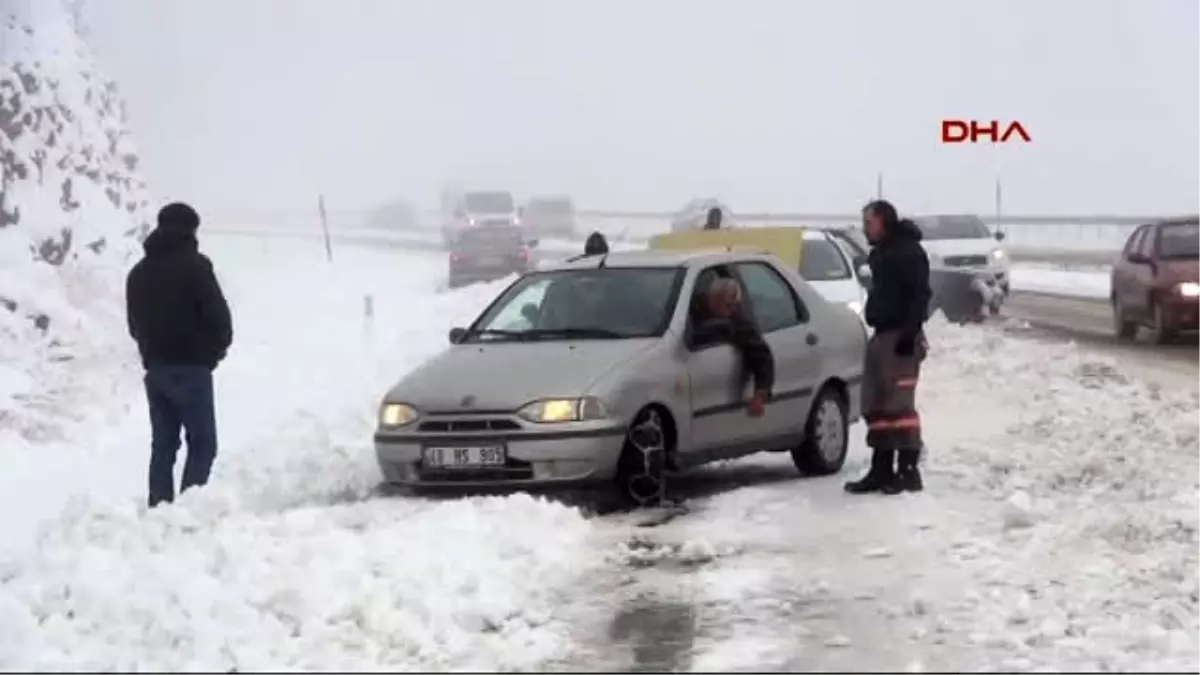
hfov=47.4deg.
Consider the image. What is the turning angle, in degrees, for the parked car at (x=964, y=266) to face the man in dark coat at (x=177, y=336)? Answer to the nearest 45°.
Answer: approximately 45° to its right

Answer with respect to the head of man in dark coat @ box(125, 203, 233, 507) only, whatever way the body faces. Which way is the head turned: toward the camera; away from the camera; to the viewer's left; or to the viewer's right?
away from the camera

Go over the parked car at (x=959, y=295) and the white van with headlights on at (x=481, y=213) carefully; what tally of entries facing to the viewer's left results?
0

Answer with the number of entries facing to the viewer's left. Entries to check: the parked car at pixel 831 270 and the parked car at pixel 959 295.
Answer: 0

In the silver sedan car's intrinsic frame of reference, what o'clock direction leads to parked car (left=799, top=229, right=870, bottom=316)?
The parked car is roughly at 5 o'clock from the silver sedan car.

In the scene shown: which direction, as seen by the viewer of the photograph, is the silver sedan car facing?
facing the viewer and to the left of the viewer

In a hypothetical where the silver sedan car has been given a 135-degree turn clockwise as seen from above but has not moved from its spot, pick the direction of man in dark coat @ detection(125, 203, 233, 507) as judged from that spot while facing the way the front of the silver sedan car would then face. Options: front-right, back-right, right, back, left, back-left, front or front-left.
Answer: left

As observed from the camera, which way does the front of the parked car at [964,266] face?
facing the viewer and to the right of the viewer

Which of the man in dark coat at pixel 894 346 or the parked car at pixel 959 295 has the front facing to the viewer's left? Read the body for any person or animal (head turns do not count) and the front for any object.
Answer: the man in dark coat

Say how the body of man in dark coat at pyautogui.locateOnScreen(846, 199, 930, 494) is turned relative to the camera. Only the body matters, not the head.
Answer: to the viewer's left

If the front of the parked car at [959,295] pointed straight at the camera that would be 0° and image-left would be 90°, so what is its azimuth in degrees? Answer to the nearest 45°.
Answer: approximately 315°

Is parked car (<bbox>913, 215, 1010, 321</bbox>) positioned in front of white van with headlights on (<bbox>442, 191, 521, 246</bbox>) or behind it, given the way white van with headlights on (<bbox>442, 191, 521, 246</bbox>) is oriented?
in front

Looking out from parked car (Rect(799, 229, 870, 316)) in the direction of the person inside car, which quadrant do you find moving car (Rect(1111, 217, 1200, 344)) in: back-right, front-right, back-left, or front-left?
back-left
